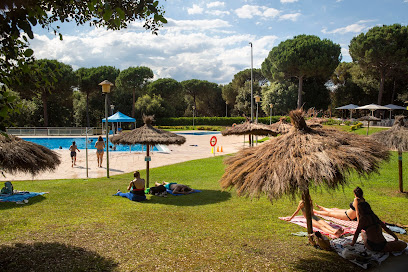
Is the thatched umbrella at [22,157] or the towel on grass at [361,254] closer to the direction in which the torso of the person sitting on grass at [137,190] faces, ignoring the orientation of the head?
the thatched umbrella

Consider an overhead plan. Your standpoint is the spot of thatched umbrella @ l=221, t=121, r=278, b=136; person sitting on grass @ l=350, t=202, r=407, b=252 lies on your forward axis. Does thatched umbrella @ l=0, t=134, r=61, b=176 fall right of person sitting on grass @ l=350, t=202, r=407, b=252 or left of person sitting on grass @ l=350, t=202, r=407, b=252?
right

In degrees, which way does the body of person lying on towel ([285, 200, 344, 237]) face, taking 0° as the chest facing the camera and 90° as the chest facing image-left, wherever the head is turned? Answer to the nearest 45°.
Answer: approximately 315°

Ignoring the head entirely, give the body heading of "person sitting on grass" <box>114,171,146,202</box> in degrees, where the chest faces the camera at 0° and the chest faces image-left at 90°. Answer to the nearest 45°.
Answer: approximately 135°

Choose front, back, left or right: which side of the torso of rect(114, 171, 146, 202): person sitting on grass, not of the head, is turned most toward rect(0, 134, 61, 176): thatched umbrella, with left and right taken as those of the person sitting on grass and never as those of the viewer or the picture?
left
